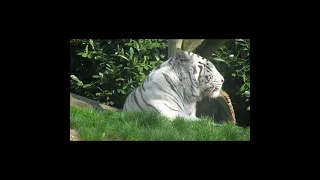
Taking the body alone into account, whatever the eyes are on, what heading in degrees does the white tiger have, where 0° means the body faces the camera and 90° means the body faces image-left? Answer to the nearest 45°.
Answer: approximately 270°

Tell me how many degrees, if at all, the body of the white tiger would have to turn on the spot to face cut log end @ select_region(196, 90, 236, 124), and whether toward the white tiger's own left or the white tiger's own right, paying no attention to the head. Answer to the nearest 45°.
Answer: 0° — it already faces it

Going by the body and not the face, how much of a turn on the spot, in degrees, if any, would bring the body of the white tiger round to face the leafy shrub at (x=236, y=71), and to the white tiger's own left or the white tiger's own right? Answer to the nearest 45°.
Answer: approximately 45° to the white tiger's own left

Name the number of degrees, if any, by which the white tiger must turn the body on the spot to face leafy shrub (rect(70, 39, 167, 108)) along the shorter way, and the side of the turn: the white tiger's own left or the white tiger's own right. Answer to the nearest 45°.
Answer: approximately 135° to the white tiger's own left

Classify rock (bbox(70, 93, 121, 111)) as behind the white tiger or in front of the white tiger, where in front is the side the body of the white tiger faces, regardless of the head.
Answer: behind
